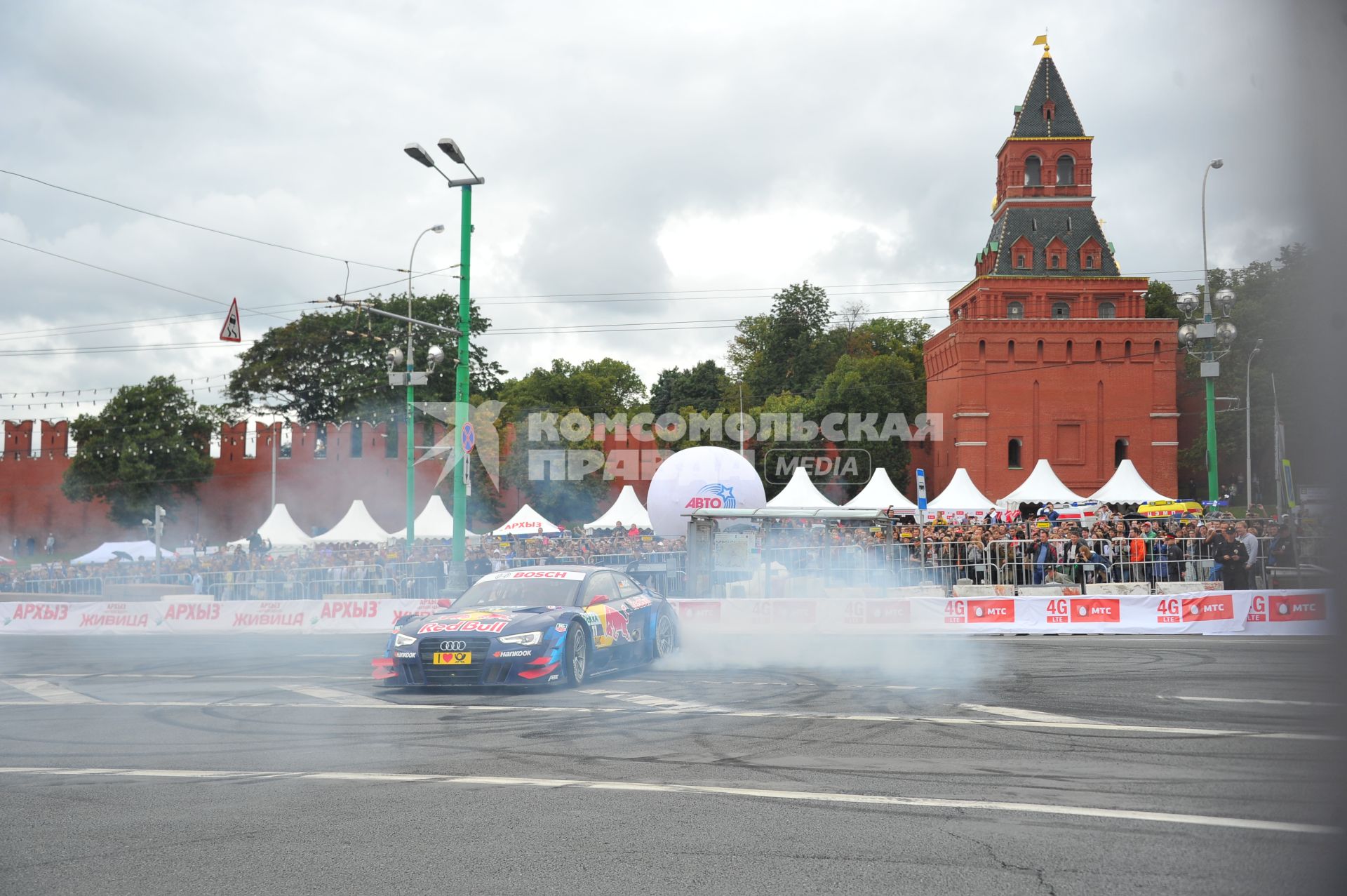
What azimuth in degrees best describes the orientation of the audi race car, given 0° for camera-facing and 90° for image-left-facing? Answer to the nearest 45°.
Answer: approximately 45°

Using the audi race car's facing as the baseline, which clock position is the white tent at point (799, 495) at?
The white tent is roughly at 5 o'clock from the audi race car.

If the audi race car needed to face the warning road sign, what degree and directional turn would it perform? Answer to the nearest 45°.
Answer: approximately 90° to its right

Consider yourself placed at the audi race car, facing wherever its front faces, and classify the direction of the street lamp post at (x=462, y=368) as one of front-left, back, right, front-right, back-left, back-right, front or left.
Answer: back-right

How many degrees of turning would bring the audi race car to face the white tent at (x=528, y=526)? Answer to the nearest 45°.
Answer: approximately 135° to its right

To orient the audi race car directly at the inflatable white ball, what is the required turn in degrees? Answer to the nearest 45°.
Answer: approximately 135° to its right
